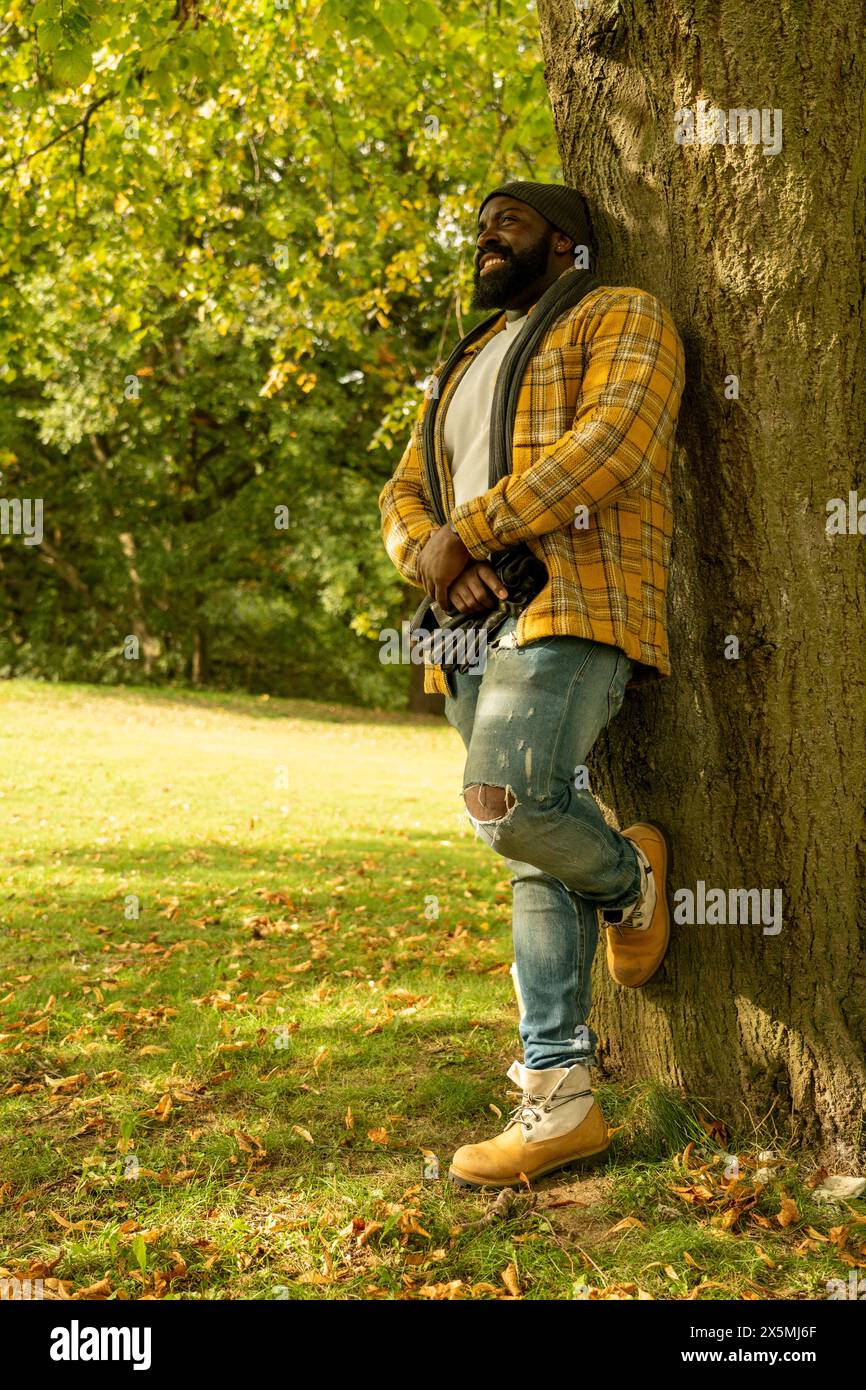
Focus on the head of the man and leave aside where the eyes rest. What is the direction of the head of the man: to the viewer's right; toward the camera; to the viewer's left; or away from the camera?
to the viewer's left

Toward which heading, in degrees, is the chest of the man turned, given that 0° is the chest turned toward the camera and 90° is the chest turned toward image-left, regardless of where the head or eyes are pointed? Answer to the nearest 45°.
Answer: approximately 45°
